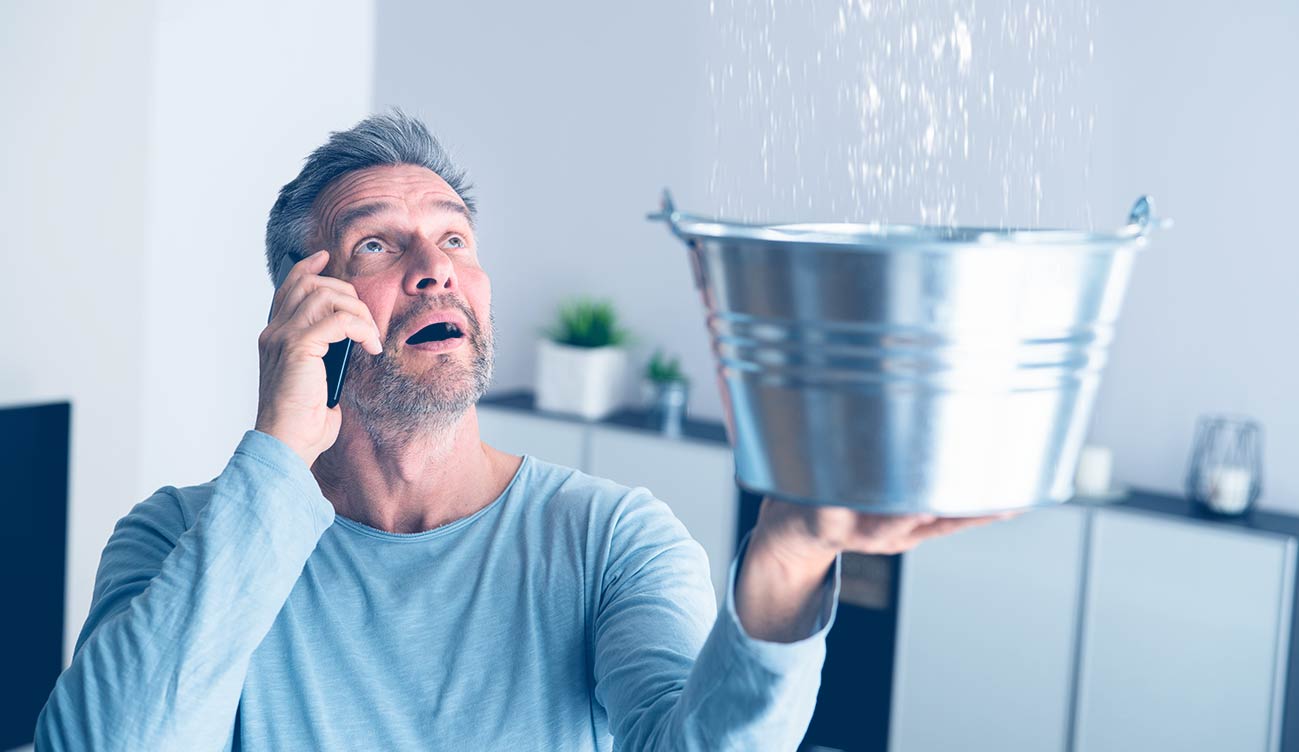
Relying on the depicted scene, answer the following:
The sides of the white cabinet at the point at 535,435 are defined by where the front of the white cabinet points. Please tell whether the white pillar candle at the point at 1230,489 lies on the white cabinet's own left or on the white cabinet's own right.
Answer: on the white cabinet's own left

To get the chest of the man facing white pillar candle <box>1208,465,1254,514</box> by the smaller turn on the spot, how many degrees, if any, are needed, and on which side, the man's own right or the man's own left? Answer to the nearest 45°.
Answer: approximately 135° to the man's own left

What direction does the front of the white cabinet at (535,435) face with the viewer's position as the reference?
facing the viewer and to the left of the viewer

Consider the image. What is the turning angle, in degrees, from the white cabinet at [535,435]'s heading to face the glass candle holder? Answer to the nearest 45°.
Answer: approximately 90° to its left

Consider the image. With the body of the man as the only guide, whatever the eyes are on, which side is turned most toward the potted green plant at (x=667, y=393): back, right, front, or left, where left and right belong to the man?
back

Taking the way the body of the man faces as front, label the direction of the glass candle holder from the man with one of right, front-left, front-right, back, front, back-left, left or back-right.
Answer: back-left

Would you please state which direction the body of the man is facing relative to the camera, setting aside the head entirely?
toward the camera

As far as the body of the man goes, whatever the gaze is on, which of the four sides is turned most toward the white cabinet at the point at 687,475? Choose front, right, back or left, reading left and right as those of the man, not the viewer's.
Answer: back

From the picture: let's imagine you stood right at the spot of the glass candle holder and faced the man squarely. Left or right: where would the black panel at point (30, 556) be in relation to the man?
right

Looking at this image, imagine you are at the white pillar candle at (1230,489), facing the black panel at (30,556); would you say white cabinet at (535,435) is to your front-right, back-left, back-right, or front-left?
front-right

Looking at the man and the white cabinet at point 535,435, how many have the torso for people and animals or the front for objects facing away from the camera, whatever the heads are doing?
0
